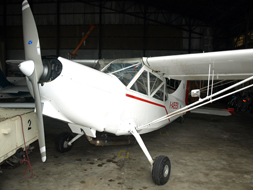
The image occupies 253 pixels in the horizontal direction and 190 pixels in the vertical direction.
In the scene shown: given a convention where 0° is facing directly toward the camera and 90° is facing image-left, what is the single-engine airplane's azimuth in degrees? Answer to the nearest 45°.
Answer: approximately 45°
